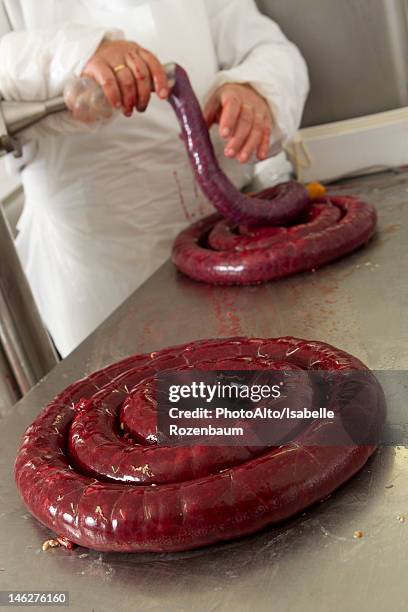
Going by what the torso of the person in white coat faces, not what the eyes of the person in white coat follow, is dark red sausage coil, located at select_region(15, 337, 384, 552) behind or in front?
in front

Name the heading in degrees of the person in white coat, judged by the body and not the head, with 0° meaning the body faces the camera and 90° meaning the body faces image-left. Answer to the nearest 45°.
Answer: approximately 0°

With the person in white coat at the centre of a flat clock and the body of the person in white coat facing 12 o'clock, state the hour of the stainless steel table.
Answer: The stainless steel table is roughly at 12 o'clock from the person in white coat.

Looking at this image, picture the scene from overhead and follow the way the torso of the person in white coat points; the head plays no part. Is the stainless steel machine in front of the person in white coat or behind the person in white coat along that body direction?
in front
